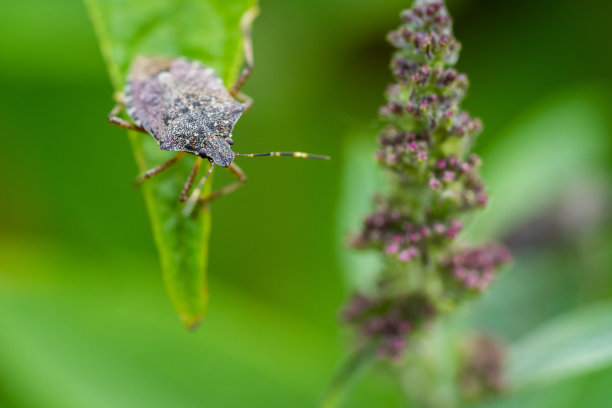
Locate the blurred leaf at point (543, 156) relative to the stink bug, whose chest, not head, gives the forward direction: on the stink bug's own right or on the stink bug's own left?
on the stink bug's own left

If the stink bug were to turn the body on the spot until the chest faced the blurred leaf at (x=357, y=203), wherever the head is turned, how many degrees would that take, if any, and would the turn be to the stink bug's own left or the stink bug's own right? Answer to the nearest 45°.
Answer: approximately 90° to the stink bug's own left

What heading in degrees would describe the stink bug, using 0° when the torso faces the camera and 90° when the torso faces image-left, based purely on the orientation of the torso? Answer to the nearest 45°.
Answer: approximately 315°
